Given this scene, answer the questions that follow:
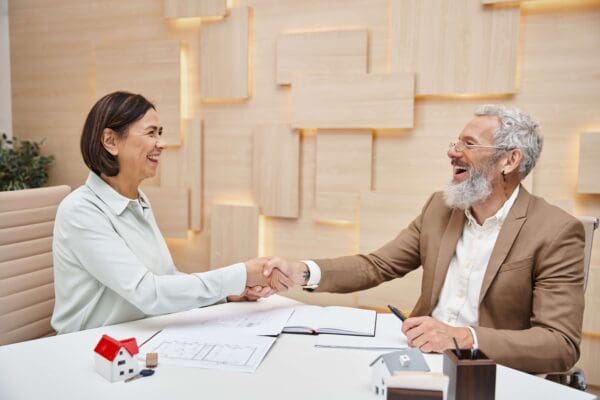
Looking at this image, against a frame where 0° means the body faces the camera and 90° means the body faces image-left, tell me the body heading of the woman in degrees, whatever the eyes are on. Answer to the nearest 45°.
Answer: approximately 270°

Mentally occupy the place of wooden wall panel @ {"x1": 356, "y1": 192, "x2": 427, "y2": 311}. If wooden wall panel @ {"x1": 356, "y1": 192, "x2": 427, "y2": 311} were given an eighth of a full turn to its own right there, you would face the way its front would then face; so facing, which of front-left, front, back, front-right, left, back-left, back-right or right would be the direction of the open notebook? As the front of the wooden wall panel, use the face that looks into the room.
front-left

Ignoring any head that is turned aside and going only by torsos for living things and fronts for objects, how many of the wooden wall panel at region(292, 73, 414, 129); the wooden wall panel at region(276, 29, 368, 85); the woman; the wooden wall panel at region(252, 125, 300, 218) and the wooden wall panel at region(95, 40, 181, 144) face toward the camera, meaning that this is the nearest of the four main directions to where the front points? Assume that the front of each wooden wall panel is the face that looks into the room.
4

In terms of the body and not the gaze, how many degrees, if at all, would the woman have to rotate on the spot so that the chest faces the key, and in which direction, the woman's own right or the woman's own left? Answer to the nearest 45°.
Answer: approximately 90° to the woman's own right

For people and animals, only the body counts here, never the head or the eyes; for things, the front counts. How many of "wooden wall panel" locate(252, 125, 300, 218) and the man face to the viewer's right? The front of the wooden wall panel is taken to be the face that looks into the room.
0

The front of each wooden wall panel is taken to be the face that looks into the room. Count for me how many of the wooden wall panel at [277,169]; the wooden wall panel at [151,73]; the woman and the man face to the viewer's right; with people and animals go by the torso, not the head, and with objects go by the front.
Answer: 1

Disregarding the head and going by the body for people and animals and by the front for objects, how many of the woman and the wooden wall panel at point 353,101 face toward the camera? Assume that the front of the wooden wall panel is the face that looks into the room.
1

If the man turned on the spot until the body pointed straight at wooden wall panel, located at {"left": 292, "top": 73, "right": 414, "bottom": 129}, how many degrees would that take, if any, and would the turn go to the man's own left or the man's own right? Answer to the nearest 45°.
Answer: approximately 90° to the man's own right

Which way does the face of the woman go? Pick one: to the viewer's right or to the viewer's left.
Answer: to the viewer's right

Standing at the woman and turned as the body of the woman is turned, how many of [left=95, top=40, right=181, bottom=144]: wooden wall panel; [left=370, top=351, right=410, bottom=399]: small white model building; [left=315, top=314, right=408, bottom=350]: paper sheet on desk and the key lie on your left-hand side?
1

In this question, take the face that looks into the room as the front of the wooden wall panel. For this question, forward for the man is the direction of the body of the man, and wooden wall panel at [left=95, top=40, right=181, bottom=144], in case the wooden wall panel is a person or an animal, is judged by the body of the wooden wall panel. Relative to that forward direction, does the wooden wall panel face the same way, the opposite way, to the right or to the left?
to the left

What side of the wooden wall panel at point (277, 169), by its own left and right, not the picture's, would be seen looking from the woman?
front
